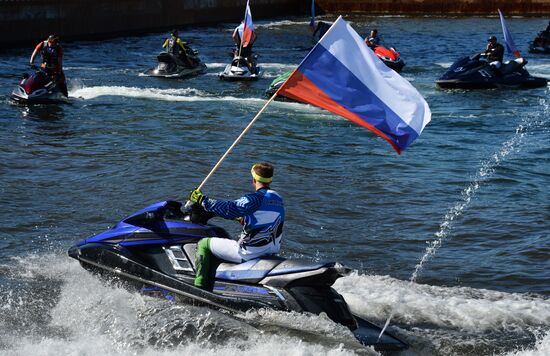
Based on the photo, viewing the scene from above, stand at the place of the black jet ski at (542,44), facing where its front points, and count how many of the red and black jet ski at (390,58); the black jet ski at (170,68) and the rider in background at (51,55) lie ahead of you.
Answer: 3

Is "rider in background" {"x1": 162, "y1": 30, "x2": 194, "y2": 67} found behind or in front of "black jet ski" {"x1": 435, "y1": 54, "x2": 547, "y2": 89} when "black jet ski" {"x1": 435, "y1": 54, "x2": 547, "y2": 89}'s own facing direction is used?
in front

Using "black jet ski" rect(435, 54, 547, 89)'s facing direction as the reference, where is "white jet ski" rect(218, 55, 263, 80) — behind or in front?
in front

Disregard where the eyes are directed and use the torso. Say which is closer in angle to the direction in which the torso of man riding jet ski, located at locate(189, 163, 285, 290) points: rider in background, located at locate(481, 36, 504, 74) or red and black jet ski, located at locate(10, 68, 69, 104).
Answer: the red and black jet ski

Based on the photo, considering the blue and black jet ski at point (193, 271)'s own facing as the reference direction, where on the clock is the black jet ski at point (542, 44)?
The black jet ski is roughly at 4 o'clock from the blue and black jet ski.

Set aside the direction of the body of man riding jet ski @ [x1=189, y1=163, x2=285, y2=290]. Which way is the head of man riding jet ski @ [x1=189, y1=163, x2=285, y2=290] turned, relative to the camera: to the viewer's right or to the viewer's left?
to the viewer's left

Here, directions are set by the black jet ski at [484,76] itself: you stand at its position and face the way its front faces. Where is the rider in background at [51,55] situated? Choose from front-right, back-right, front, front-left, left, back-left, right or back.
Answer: front-left

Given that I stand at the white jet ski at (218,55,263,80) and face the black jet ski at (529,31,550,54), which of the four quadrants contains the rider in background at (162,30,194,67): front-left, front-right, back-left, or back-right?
back-left

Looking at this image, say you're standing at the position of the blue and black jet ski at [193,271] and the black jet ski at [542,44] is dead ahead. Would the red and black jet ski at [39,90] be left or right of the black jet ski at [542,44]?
left

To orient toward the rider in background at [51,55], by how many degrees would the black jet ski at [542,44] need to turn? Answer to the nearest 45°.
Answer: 0° — it already faces them

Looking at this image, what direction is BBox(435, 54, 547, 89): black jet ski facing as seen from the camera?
to the viewer's left

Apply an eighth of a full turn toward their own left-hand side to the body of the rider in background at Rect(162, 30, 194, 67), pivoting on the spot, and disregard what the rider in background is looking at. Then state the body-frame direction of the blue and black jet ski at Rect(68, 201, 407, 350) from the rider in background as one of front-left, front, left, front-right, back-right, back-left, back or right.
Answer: front

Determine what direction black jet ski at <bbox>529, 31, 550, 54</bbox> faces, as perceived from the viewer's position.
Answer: facing the viewer and to the left of the viewer

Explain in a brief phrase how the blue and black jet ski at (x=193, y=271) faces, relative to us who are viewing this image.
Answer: facing to the left of the viewer

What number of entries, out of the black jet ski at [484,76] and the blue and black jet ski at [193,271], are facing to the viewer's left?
2

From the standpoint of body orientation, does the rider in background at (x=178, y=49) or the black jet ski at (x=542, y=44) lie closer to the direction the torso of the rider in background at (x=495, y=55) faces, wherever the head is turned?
the rider in background

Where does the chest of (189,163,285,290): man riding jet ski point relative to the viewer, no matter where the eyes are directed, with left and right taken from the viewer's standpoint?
facing away from the viewer and to the left of the viewer
